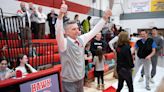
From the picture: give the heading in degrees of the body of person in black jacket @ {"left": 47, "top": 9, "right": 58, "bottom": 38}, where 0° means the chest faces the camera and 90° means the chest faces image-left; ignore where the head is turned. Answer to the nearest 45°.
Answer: approximately 315°

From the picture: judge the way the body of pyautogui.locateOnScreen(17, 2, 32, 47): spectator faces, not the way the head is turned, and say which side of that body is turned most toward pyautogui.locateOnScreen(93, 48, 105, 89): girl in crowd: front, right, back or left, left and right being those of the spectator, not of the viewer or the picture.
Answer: front

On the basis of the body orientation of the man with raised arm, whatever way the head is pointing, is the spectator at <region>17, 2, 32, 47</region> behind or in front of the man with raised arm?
behind

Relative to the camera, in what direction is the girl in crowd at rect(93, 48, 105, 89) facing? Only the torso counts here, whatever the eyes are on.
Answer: away from the camera

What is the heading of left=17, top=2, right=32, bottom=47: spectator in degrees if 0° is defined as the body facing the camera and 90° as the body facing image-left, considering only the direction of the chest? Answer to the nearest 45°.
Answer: approximately 315°

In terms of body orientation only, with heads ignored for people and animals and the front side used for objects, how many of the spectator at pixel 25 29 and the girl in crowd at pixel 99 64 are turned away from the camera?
1

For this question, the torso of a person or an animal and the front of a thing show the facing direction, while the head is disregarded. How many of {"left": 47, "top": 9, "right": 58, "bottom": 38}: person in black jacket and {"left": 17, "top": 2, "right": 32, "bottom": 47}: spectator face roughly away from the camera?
0

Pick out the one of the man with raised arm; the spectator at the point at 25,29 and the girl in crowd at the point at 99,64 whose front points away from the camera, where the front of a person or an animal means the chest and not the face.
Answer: the girl in crowd

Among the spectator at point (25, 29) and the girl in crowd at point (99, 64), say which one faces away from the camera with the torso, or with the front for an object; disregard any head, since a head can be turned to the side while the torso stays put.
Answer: the girl in crowd

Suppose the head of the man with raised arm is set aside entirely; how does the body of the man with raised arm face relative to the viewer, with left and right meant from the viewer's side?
facing the viewer and to the right of the viewer

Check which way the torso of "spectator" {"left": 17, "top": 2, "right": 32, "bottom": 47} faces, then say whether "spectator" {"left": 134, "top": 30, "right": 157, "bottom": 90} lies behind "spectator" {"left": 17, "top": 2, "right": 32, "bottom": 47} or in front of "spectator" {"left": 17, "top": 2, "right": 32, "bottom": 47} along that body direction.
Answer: in front

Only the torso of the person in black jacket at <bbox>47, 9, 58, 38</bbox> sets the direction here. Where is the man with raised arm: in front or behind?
in front
